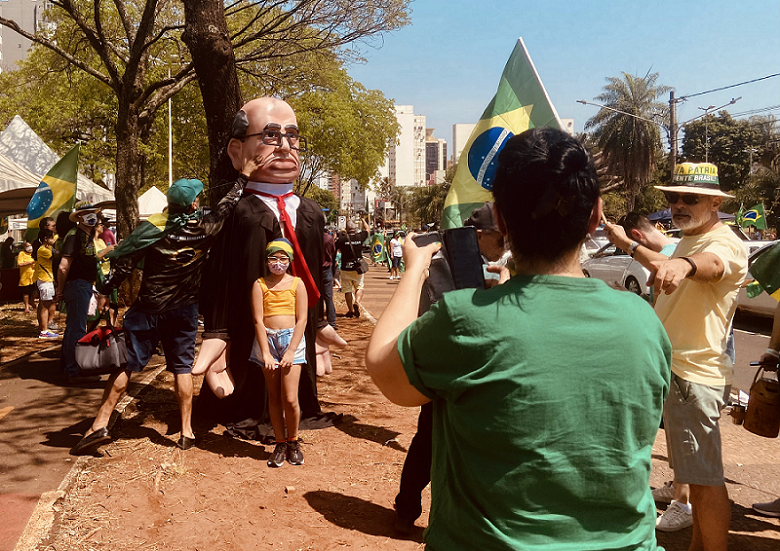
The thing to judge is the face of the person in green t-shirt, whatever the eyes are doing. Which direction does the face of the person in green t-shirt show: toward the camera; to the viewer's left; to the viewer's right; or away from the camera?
away from the camera

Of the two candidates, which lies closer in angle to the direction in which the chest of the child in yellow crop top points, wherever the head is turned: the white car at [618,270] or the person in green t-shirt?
the person in green t-shirt

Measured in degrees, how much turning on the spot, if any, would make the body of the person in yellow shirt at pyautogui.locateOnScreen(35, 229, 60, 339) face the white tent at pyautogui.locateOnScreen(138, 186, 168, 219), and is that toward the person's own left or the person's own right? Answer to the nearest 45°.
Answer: approximately 90° to the person's own left

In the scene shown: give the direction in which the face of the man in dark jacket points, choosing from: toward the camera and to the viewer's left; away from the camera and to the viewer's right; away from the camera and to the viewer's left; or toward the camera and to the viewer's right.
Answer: away from the camera and to the viewer's right

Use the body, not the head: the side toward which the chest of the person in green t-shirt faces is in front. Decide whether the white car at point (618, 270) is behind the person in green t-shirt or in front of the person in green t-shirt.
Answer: in front

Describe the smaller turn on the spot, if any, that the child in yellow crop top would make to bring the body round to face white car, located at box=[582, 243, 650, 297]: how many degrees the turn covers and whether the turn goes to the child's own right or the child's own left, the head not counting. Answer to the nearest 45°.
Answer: approximately 135° to the child's own left

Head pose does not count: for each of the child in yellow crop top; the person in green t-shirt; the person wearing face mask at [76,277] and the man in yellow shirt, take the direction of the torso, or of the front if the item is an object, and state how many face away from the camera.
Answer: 1

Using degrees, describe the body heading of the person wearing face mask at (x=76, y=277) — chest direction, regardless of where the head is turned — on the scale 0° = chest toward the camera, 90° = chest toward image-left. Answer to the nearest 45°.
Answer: approximately 315°

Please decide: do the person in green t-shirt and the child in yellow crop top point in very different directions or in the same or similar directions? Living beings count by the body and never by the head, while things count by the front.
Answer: very different directions

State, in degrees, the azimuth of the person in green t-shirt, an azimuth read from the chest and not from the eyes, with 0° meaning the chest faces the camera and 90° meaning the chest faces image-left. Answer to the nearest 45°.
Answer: approximately 180°

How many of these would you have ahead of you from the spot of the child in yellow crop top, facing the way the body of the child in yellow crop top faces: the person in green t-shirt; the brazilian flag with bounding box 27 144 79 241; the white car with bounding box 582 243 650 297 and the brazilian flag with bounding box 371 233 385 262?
1

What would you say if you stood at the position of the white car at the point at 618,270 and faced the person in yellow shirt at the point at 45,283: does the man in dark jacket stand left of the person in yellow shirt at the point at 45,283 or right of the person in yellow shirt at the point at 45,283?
left

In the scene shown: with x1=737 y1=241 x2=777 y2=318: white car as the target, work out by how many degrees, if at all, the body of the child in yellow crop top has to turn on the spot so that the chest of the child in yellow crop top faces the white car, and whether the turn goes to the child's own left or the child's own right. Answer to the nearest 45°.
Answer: approximately 135° to the child's own left
